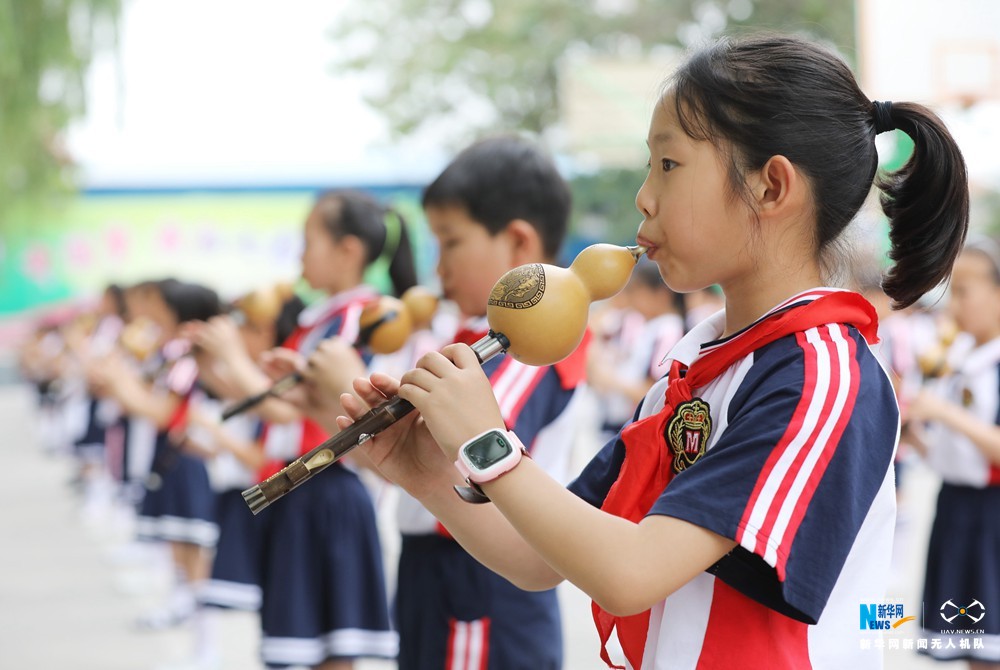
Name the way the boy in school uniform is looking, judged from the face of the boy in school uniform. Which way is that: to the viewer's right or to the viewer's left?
to the viewer's left

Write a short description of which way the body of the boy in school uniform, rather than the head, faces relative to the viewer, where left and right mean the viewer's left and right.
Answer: facing to the left of the viewer
